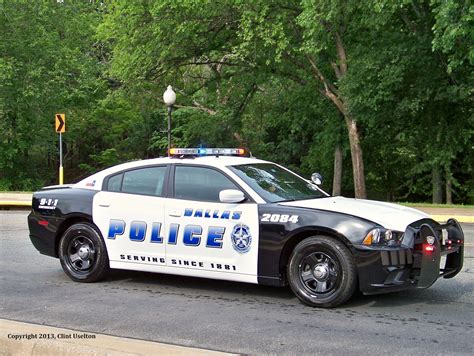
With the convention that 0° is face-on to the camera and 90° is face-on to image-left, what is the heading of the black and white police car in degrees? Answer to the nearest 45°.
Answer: approximately 315°
